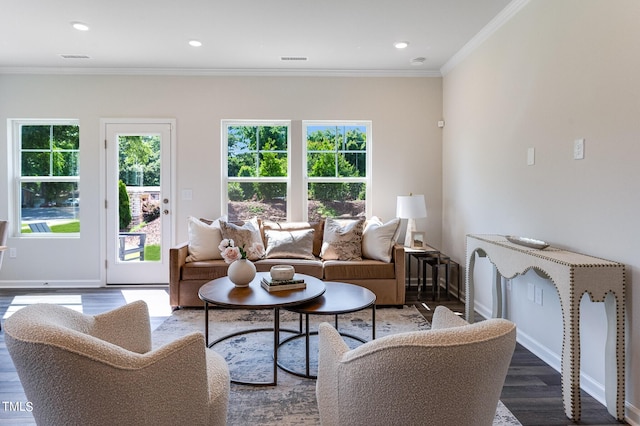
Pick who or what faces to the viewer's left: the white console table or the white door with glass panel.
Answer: the white console table

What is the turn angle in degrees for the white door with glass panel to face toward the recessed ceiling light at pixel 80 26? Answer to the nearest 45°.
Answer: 0° — it already faces it

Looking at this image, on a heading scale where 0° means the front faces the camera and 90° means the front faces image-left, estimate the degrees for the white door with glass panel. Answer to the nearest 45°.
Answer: approximately 0°

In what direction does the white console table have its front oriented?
to the viewer's left
